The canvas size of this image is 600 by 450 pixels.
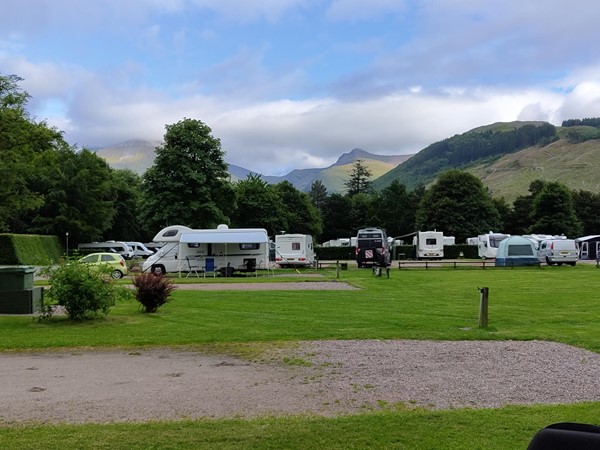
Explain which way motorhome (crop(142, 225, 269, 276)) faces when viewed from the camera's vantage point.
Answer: facing to the left of the viewer

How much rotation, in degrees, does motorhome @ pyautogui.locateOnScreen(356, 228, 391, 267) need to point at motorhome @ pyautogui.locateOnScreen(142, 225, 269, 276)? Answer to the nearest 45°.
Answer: approximately 135° to its left

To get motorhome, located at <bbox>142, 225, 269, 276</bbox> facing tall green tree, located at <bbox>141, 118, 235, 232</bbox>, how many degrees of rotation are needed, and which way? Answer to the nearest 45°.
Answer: approximately 90° to its right

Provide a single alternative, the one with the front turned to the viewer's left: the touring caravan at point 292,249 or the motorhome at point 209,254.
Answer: the motorhome

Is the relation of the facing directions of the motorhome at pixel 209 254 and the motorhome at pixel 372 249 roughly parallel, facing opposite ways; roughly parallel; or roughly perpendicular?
roughly perpendicular

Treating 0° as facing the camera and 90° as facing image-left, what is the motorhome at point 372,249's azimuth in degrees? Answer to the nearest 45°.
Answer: approximately 180°

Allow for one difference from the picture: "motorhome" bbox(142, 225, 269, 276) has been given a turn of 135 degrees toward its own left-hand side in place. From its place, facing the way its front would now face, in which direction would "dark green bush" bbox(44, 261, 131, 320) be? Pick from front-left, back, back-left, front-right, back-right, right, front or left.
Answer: front-right

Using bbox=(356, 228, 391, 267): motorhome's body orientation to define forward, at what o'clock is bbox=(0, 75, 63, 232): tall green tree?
The tall green tree is roughly at 9 o'clock from the motorhome.

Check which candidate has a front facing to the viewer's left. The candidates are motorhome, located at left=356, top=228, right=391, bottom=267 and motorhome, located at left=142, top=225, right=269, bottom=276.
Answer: motorhome, located at left=142, top=225, right=269, bottom=276

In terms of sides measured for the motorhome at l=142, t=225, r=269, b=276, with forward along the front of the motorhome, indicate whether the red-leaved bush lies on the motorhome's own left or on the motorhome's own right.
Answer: on the motorhome's own left
